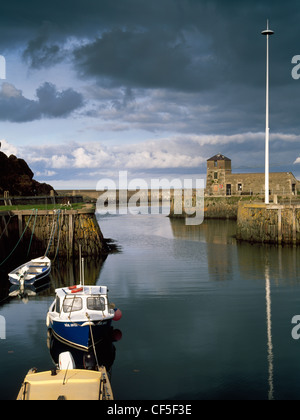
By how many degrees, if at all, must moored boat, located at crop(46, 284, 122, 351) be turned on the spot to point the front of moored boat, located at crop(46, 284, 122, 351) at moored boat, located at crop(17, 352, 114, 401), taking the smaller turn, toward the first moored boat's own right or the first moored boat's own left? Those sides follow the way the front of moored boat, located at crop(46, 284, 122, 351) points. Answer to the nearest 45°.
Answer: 0° — it already faces it

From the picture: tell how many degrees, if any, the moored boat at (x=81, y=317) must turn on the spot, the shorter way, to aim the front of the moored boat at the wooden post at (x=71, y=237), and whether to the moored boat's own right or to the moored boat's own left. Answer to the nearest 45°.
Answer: approximately 180°

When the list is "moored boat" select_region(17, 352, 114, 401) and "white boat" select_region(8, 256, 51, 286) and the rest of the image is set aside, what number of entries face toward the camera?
1

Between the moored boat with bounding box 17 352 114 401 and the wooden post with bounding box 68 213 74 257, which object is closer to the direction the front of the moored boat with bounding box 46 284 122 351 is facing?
the moored boat

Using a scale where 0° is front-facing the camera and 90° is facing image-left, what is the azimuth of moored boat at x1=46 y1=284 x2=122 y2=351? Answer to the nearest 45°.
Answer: approximately 0°
